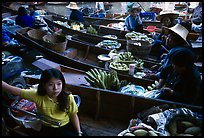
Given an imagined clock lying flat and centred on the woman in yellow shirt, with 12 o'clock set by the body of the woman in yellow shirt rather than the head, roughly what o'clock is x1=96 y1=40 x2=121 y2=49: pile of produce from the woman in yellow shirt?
The pile of produce is roughly at 7 o'clock from the woman in yellow shirt.

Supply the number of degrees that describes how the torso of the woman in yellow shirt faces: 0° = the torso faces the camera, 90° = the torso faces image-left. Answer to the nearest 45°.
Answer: approximately 0°

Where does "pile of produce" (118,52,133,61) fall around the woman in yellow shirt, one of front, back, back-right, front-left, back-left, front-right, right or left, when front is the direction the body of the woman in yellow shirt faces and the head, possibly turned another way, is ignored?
back-left

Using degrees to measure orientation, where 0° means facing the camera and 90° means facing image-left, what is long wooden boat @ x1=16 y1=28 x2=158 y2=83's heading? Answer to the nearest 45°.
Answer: approximately 135°

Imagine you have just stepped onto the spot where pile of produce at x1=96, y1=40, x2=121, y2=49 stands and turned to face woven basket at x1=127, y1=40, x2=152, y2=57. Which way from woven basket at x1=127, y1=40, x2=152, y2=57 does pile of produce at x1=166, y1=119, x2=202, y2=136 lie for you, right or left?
right
